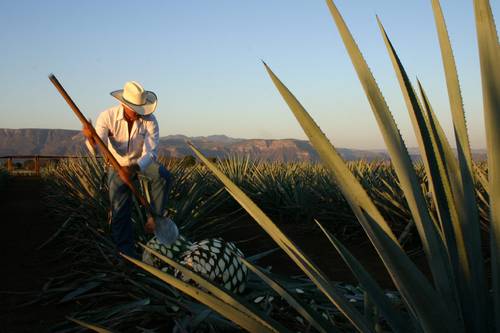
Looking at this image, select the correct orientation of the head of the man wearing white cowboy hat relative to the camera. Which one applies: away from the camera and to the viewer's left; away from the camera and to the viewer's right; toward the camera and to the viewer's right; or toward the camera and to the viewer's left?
toward the camera and to the viewer's right

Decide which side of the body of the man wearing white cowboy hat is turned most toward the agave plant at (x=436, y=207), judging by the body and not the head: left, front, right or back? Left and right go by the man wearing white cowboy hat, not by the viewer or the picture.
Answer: front

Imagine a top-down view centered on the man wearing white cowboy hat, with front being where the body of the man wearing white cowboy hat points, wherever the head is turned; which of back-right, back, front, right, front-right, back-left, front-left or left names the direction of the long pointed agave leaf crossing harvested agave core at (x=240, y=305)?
front

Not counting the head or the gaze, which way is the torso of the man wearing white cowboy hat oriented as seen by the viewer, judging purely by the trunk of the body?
toward the camera

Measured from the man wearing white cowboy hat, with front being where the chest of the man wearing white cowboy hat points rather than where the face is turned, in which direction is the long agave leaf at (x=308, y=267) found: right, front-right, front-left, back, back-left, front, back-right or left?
front

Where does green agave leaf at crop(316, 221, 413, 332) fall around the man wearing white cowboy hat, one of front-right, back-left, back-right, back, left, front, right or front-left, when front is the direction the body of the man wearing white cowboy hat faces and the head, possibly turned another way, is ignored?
front
